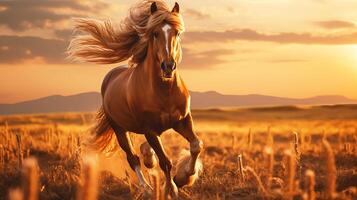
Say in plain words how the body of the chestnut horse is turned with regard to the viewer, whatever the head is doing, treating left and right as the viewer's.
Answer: facing the viewer and to the right of the viewer

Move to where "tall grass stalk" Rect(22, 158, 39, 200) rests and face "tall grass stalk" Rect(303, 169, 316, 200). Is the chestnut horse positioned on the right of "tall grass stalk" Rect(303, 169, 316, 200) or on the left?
left

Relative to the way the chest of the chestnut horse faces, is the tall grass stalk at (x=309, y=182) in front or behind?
in front

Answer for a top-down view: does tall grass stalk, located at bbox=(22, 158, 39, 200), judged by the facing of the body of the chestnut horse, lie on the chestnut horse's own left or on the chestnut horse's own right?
on the chestnut horse's own right
